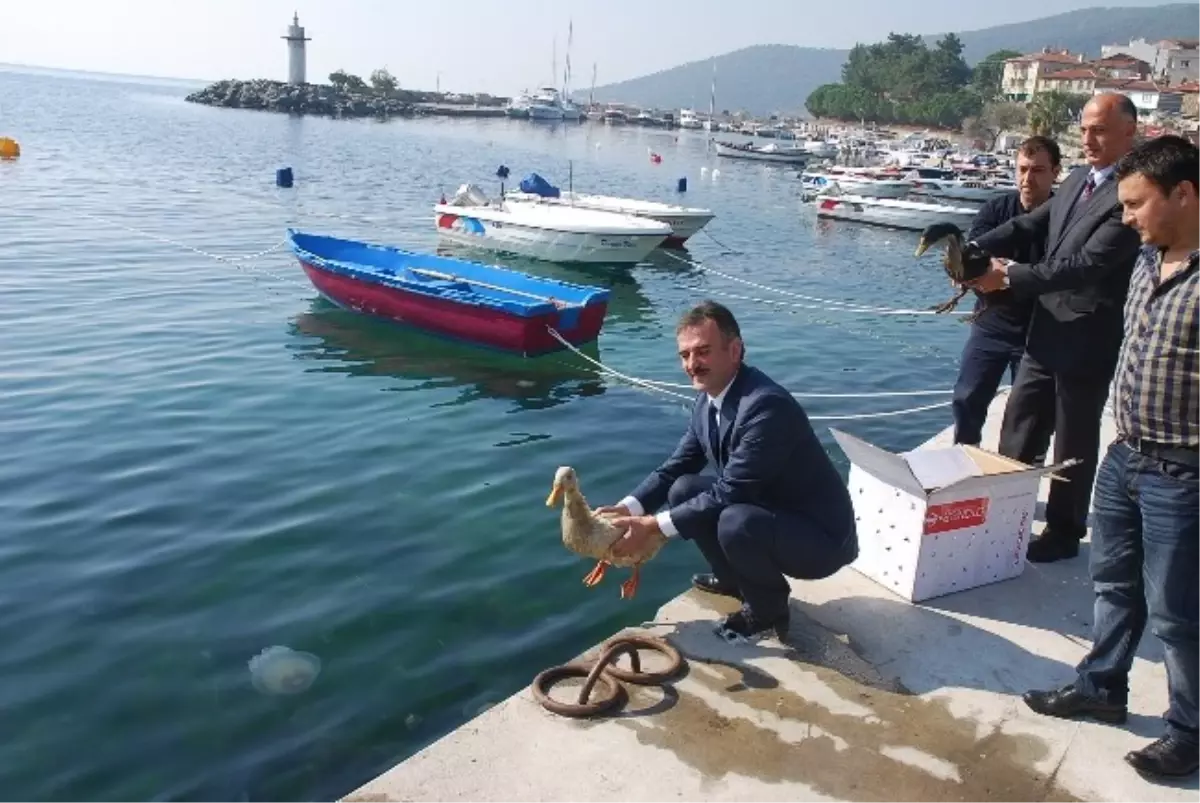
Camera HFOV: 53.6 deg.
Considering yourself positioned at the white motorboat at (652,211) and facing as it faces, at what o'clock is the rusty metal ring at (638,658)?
The rusty metal ring is roughly at 3 o'clock from the white motorboat.

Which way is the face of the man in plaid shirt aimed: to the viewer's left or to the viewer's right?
to the viewer's left

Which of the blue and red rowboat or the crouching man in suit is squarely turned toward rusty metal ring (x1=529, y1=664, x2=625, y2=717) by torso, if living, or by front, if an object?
the crouching man in suit

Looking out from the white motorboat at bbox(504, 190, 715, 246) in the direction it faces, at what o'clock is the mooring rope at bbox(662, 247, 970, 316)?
The mooring rope is roughly at 2 o'clock from the white motorboat.

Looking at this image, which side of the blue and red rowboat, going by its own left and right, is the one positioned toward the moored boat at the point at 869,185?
right

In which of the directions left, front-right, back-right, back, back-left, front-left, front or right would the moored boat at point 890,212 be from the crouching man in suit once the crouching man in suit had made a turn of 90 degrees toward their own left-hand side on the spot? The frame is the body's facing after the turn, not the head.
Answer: back-left

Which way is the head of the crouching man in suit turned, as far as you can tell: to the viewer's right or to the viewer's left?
to the viewer's left

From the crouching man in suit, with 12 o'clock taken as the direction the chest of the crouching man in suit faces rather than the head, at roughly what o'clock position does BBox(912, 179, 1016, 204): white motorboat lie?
The white motorboat is roughly at 5 o'clock from the crouching man in suit.

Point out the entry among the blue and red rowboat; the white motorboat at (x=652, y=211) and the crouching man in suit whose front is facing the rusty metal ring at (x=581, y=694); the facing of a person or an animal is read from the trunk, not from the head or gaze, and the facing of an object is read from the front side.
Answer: the crouching man in suit

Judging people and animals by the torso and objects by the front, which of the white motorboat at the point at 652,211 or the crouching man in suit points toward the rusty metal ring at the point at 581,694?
the crouching man in suit

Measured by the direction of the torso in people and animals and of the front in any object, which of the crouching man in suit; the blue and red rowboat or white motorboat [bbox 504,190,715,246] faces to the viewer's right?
the white motorboat

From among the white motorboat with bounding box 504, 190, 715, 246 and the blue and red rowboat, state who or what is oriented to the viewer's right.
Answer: the white motorboat

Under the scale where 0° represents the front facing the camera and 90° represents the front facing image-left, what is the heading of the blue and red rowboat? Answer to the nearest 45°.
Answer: approximately 135°

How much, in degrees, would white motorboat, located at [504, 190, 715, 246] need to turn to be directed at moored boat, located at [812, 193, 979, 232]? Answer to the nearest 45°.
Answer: approximately 45° to its left

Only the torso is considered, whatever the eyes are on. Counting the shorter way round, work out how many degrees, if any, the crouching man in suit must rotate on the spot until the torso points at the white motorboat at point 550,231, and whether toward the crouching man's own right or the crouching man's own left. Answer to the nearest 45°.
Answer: approximately 135° to the crouching man's own right

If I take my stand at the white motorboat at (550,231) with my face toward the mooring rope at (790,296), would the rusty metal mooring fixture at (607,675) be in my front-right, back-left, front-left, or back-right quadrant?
front-right

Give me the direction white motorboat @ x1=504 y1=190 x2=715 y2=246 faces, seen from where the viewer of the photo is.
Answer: facing to the right of the viewer
